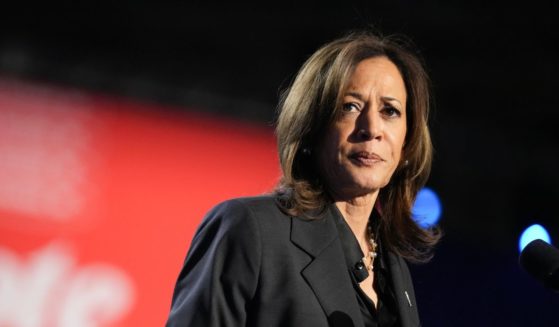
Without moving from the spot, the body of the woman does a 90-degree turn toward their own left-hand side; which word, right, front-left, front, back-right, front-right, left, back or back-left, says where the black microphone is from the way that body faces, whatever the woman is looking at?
right

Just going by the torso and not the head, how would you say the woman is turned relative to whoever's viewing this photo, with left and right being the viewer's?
facing the viewer and to the right of the viewer
